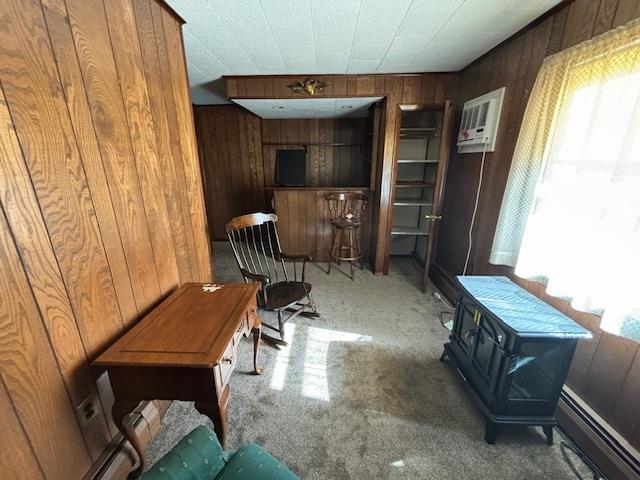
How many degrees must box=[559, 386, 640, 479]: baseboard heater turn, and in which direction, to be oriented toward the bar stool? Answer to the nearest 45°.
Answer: approximately 45° to its right

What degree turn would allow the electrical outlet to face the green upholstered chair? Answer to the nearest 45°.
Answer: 0° — it already faces it

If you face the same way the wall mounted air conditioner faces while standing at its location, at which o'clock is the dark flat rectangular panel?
The dark flat rectangular panel is roughly at 2 o'clock from the wall mounted air conditioner.
